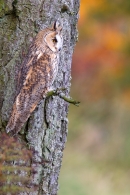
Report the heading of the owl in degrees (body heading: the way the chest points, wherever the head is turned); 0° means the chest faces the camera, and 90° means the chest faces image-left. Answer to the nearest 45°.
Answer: approximately 270°
